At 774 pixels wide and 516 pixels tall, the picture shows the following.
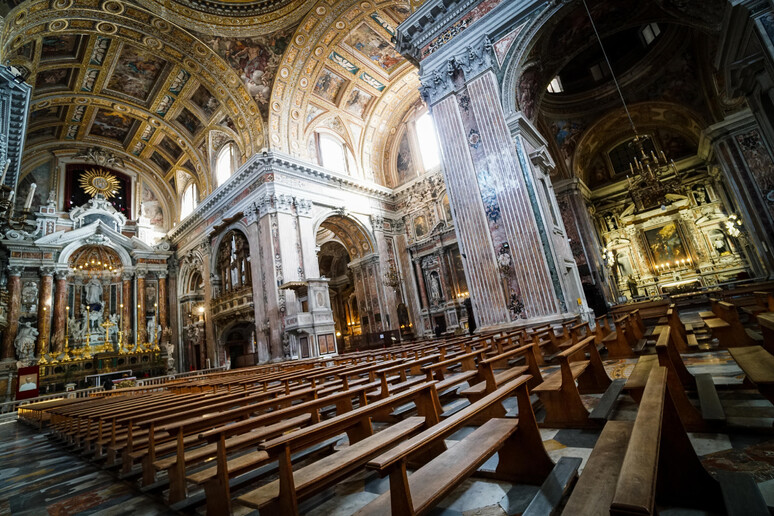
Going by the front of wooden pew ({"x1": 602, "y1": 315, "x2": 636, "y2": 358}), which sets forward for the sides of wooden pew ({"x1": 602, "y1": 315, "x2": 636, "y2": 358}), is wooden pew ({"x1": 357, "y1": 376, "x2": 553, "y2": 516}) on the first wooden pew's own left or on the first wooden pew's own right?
on the first wooden pew's own left

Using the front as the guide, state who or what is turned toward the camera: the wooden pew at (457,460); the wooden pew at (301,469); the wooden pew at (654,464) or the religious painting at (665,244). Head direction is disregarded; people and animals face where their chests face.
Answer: the religious painting

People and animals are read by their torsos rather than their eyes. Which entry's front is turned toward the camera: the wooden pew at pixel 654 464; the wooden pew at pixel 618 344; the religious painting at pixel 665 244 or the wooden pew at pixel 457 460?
the religious painting

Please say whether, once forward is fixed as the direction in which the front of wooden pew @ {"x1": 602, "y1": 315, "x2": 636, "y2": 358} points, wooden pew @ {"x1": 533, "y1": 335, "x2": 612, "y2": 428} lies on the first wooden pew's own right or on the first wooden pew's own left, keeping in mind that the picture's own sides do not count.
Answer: on the first wooden pew's own left

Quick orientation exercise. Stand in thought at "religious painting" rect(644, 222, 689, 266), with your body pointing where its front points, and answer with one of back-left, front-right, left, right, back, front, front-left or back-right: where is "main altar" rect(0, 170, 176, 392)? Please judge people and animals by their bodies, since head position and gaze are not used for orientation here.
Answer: front-right
